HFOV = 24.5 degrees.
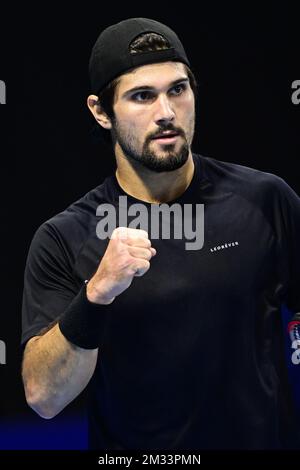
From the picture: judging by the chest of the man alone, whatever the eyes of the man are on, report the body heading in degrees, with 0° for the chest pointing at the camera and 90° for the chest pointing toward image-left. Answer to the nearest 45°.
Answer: approximately 0°
